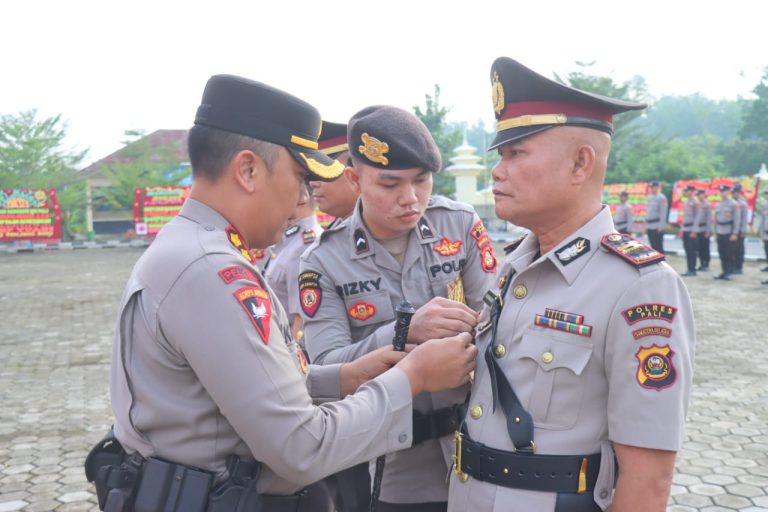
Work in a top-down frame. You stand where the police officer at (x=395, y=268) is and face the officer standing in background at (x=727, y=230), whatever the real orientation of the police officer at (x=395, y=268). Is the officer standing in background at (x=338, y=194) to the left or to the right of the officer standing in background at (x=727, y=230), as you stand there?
left

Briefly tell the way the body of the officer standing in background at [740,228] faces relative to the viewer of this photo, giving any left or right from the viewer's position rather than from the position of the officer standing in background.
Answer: facing to the left of the viewer

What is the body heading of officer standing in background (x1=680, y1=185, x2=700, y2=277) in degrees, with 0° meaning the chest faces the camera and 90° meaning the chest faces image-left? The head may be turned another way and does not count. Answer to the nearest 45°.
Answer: approximately 90°

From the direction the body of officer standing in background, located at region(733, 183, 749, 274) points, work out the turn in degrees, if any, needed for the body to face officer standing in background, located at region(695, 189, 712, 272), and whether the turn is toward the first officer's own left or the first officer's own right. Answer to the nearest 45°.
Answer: approximately 45° to the first officer's own right

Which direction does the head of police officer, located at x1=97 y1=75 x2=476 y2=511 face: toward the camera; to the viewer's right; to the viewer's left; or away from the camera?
to the viewer's right

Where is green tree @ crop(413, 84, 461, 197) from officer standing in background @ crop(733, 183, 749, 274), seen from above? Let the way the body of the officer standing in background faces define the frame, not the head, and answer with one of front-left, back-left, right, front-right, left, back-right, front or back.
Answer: front-right

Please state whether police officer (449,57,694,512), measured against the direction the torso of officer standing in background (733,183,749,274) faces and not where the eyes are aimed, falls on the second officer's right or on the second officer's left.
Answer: on the second officer's left

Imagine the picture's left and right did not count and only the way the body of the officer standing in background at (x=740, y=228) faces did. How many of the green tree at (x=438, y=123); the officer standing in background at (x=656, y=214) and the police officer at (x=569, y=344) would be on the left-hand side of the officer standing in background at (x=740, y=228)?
1

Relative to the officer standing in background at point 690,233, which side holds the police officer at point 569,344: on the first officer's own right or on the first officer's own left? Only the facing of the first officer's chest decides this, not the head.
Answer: on the first officer's own left

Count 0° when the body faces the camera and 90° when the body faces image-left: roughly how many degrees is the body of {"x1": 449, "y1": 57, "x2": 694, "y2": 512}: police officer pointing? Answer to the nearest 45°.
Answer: approximately 45°

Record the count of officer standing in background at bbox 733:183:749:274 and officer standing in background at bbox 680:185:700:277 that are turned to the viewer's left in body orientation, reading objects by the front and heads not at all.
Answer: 2

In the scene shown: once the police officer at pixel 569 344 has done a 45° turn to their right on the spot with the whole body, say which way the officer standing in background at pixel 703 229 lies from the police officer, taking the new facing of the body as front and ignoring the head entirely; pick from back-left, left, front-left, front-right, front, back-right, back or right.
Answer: right
